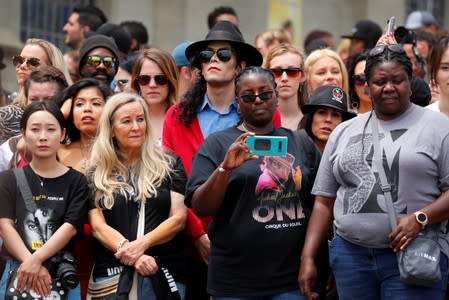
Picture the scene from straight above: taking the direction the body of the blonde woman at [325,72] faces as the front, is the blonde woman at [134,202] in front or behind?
in front

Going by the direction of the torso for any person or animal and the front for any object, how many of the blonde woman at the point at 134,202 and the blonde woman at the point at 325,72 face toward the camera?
2

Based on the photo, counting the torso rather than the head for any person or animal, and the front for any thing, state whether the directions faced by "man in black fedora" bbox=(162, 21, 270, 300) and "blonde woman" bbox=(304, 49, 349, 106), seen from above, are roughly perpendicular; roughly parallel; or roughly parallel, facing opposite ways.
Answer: roughly parallel

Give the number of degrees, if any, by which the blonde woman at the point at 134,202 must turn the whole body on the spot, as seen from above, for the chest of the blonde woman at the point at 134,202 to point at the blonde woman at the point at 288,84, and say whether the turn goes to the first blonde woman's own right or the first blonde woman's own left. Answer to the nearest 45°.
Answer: approximately 135° to the first blonde woman's own left

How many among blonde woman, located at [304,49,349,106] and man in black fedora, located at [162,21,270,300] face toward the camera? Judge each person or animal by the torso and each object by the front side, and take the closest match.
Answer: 2

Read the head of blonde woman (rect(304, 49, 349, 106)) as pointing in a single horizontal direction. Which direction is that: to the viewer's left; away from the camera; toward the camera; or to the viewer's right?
toward the camera

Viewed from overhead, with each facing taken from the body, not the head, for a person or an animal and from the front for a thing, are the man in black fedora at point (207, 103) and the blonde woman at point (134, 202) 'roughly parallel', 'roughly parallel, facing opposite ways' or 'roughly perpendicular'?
roughly parallel

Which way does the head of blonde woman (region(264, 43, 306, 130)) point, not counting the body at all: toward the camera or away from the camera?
toward the camera

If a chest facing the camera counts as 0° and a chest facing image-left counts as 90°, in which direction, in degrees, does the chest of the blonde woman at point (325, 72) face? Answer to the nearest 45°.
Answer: approximately 0°

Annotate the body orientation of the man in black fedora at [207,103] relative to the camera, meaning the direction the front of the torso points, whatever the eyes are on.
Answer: toward the camera

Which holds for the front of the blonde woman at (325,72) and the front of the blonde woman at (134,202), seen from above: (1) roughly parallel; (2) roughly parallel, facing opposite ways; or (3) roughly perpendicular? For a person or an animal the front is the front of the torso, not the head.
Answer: roughly parallel

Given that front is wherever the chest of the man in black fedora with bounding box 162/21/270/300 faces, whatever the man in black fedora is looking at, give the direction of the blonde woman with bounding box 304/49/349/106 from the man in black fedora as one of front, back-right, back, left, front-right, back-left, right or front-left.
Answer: back-left

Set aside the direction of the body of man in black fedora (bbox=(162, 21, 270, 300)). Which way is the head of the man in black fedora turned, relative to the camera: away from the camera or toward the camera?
toward the camera

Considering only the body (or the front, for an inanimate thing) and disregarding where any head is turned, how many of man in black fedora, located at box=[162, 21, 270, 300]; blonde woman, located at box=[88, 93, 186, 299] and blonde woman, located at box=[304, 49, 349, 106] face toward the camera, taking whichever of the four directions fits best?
3
